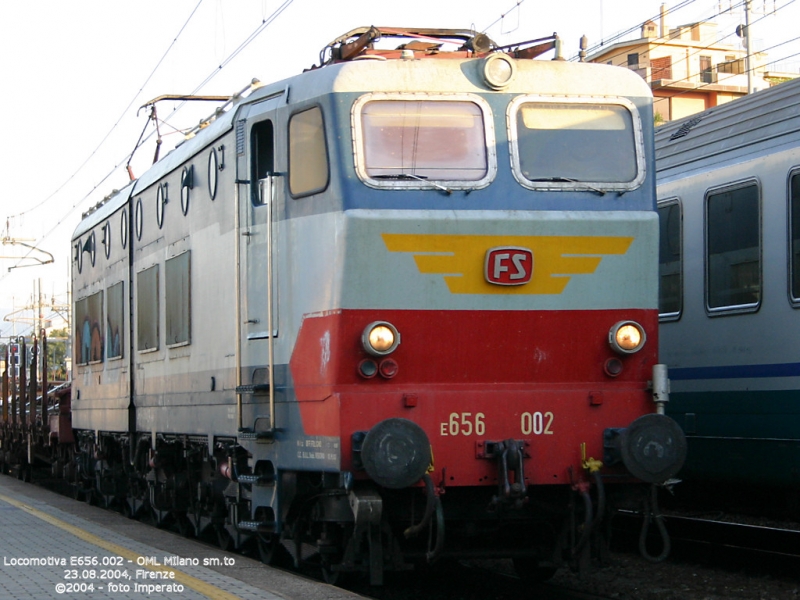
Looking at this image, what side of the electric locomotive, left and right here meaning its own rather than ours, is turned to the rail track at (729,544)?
left

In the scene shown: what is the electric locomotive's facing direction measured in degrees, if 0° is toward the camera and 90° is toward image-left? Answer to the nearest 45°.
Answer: approximately 315°
